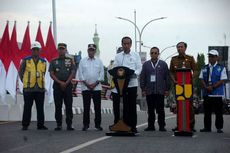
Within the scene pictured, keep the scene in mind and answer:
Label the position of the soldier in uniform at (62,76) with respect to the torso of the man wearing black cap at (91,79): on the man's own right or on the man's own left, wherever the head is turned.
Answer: on the man's own right

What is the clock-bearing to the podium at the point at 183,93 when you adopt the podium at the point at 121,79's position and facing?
the podium at the point at 183,93 is roughly at 9 o'clock from the podium at the point at 121,79.

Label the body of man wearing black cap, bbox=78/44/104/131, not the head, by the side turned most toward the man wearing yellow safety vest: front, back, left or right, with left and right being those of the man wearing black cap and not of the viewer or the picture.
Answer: right

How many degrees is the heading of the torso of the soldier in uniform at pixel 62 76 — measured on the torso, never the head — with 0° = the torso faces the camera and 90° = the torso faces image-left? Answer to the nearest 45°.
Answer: approximately 0°

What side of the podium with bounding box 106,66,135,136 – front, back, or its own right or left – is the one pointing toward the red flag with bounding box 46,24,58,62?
back

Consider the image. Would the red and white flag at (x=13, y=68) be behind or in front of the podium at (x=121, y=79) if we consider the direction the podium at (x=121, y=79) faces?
behind

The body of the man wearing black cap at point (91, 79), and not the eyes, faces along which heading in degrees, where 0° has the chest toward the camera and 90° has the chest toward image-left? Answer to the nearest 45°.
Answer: approximately 0°

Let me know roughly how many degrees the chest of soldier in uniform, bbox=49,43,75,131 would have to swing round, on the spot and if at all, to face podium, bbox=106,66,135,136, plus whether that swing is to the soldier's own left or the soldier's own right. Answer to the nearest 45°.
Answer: approximately 45° to the soldier's own left

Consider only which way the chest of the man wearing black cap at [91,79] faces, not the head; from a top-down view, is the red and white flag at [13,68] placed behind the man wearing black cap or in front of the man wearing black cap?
behind

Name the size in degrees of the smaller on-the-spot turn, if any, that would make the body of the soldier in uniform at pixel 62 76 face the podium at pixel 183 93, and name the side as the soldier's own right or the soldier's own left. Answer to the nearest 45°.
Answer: approximately 45° to the soldier's own left
